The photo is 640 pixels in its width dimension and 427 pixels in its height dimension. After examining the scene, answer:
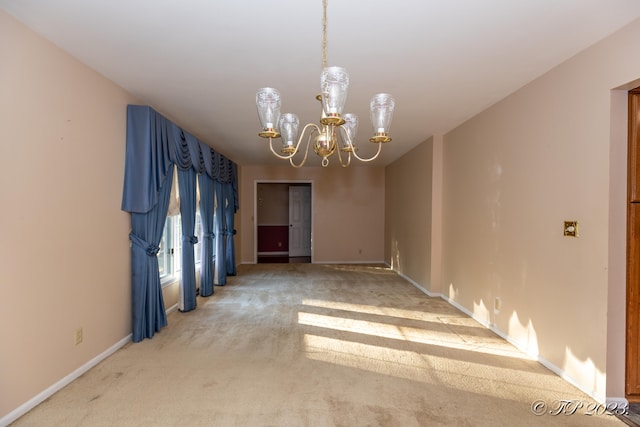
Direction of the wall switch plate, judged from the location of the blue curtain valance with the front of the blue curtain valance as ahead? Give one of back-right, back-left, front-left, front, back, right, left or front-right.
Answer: front-right

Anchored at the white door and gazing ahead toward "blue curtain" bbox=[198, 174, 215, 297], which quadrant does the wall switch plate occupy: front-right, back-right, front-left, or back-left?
front-left

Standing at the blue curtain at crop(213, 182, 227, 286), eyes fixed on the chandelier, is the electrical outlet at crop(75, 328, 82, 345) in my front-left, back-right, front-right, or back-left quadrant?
front-right

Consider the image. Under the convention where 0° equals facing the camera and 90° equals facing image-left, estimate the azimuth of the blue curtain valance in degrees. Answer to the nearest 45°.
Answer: approximately 270°

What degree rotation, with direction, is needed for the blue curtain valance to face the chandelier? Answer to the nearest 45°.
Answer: approximately 45° to its right
